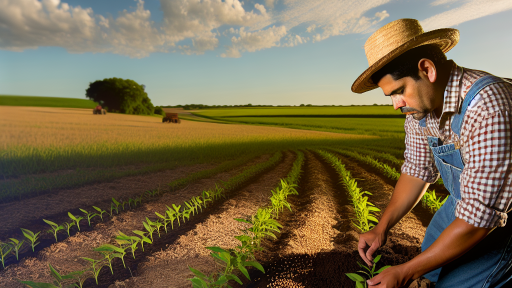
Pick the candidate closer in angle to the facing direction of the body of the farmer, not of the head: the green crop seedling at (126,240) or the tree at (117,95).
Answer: the green crop seedling

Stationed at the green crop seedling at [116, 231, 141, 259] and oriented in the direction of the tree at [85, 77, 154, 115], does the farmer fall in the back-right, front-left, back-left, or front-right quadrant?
back-right

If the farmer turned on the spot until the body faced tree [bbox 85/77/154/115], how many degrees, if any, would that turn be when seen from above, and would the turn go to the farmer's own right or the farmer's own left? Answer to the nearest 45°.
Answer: approximately 90° to the farmer's own right

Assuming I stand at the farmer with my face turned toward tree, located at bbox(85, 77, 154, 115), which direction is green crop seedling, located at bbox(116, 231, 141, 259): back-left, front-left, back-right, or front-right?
front-left

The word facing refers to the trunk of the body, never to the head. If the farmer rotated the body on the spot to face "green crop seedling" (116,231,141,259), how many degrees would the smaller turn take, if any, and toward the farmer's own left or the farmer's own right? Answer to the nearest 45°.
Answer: approximately 45° to the farmer's own right

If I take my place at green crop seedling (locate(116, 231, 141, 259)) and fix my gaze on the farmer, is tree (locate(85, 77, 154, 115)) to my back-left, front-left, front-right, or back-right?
back-left
